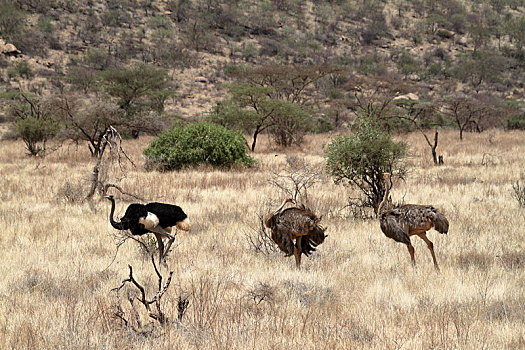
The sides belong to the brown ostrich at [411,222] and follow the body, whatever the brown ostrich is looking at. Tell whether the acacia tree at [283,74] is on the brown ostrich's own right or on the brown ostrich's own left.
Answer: on the brown ostrich's own right

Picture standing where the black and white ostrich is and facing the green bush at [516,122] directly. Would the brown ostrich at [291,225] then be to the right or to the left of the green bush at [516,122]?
right

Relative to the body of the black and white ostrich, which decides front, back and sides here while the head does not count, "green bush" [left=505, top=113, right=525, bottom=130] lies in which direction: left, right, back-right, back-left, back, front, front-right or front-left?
back-right

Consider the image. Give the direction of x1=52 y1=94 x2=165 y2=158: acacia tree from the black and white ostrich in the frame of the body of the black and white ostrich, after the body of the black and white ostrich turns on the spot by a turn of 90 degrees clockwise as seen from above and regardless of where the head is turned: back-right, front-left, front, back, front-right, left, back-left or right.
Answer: front

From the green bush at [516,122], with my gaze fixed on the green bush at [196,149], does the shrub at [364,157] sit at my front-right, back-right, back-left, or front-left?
front-left

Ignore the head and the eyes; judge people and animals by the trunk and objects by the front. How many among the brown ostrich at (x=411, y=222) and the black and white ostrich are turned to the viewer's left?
2

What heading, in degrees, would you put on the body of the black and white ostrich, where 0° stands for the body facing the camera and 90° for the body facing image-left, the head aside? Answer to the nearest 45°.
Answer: approximately 90°

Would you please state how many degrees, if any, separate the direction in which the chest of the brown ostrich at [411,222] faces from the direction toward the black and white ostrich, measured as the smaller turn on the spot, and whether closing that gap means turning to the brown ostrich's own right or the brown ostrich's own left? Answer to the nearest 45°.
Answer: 0° — it already faces it

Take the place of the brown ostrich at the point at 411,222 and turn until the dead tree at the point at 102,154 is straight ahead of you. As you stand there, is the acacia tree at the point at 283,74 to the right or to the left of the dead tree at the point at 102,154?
right

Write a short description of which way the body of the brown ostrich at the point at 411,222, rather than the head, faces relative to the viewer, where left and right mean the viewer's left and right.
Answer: facing to the left of the viewer

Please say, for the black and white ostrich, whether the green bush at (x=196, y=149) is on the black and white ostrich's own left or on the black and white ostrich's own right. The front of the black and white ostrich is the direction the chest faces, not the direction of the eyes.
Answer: on the black and white ostrich's own right

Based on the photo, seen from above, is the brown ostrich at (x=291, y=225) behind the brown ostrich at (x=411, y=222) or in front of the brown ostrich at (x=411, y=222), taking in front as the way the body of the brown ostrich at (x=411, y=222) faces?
in front

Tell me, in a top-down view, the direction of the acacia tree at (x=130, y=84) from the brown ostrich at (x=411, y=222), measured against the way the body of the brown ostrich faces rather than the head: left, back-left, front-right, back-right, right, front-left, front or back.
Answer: front-right

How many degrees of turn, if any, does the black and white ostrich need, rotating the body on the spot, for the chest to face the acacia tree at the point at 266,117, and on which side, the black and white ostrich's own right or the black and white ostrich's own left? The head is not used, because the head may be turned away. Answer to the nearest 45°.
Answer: approximately 90° to the black and white ostrich's own right

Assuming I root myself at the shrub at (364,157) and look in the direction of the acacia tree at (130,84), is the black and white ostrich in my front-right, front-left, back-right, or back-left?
back-left
